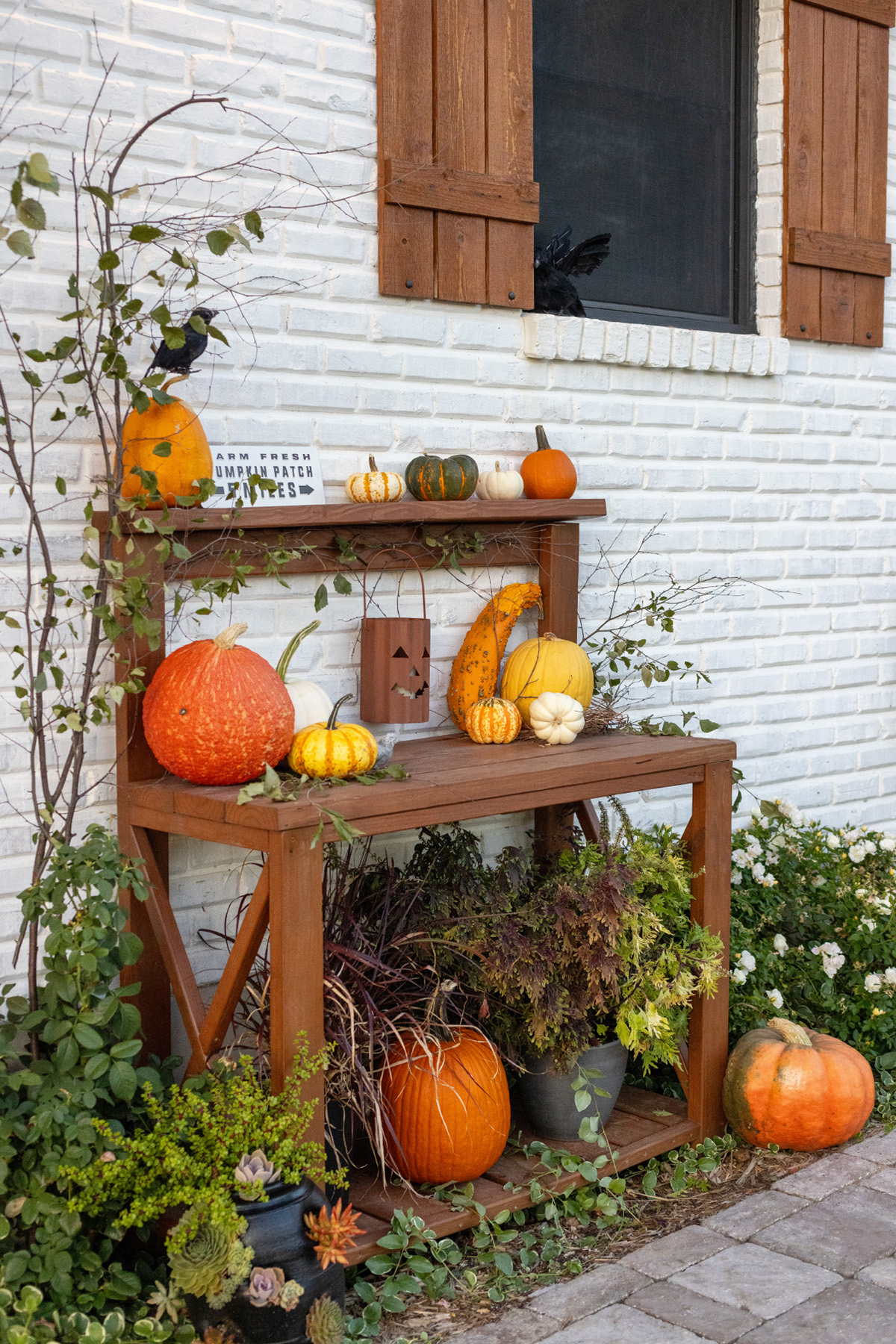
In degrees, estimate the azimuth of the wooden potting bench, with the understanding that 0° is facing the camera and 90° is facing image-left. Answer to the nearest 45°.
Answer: approximately 315°

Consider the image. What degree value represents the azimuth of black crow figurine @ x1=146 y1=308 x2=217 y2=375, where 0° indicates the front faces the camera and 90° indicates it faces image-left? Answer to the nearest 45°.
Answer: approximately 270°

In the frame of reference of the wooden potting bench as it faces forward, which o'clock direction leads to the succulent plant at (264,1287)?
The succulent plant is roughly at 2 o'clock from the wooden potting bench.

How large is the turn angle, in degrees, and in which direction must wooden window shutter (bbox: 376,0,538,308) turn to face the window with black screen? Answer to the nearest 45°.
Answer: approximately 90° to its left

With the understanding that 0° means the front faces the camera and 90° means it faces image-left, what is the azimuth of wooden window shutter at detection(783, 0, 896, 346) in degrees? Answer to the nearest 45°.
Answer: approximately 315°
